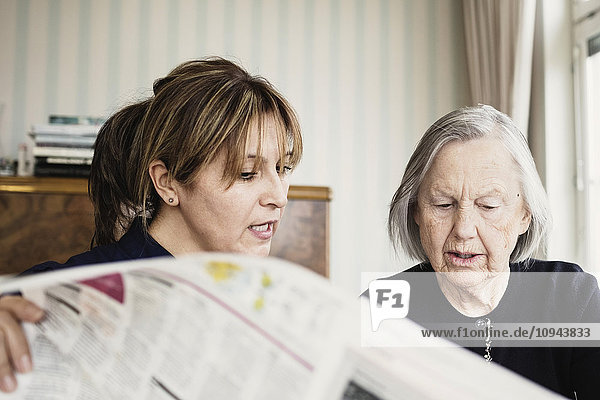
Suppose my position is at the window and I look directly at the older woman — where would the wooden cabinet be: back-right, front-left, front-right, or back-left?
front-right

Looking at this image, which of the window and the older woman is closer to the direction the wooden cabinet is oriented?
the older woman

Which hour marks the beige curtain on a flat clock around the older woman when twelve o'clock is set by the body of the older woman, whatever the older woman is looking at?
The beige curtain is roughly at 6 o'clock from the older woman.

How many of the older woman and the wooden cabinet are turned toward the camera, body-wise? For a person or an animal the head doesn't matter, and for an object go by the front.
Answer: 2

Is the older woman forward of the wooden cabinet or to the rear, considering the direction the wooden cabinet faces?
forward

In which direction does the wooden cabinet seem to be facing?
toward the camera

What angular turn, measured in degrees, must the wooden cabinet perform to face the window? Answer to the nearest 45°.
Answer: approximately 90° to its left

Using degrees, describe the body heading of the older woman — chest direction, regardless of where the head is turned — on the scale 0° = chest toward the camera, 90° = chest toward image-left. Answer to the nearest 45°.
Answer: approximately 0°

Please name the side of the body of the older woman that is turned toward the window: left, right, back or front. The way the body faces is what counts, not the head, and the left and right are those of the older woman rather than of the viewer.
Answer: back

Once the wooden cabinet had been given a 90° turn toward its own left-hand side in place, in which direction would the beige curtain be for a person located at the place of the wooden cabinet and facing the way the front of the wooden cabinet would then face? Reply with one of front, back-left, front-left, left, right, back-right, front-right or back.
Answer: front
